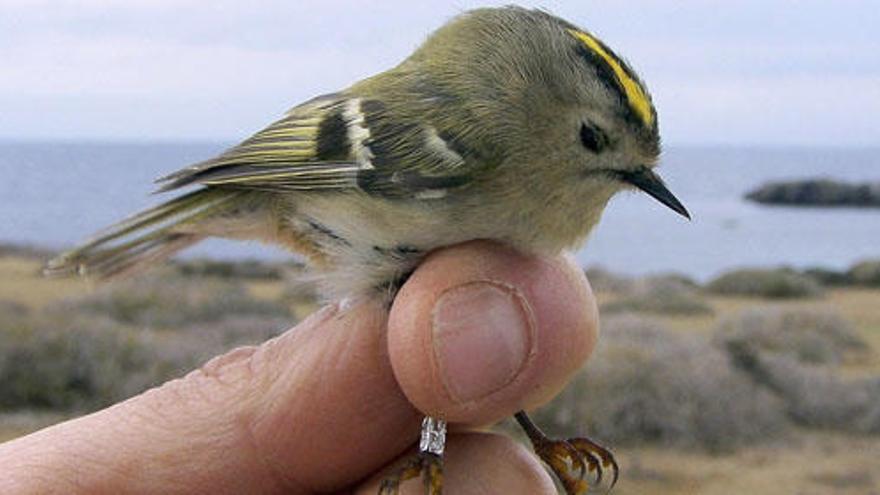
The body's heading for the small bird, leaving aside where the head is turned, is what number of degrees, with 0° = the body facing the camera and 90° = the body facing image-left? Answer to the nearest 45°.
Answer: approximately 270°

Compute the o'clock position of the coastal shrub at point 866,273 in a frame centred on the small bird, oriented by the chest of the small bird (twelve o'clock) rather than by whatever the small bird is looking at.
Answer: The coastal shrub is roughly at 10 o'clock from the small bird.

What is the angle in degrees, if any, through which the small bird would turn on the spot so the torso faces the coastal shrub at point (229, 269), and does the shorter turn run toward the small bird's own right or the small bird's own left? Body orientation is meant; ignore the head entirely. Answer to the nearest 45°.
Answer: approximately 90° to the small bird's own left

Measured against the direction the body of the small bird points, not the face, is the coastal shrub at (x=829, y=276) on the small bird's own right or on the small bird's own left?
on the small bird's own left

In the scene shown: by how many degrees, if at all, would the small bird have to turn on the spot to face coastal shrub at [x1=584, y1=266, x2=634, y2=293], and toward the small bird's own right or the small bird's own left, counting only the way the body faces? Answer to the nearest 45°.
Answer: approximately 90° to the small bird's own left

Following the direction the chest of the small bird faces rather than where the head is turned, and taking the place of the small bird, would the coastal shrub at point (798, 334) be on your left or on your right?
on your left
